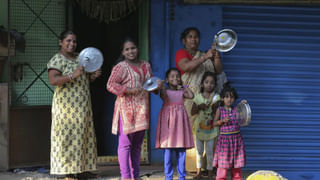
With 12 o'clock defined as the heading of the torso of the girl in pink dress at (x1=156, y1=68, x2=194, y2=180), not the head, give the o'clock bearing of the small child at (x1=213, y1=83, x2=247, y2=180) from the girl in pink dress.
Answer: The small child is roughly at 9 o'clock from the girl in pink dress.

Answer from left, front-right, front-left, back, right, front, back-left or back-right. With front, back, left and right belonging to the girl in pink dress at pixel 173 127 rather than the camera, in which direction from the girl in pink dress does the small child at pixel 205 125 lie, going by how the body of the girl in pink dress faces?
back-left

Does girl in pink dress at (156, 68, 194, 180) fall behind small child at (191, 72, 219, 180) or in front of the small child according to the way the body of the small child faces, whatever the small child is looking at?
in front

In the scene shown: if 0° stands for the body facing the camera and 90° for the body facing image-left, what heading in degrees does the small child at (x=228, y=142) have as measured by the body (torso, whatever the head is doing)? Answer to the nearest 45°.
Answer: approximately 0°

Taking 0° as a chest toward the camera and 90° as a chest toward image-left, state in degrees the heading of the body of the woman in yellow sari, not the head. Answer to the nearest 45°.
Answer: approximately 315°

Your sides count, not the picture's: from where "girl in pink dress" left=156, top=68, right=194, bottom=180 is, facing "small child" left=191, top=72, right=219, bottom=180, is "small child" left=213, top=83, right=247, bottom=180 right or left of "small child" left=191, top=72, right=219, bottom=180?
right

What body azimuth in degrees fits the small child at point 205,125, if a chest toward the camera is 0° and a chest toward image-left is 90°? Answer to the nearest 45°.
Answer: approximately 0°
